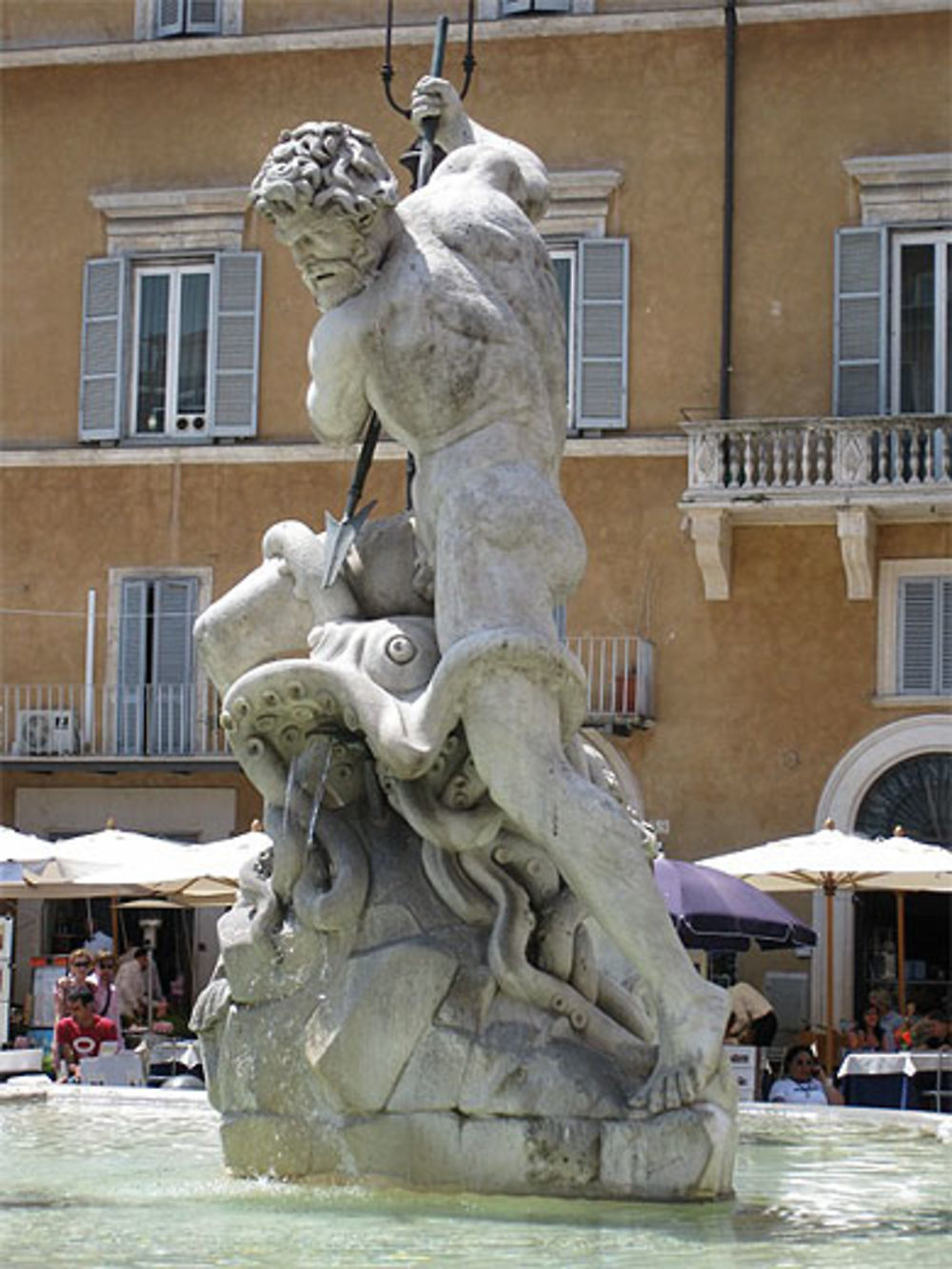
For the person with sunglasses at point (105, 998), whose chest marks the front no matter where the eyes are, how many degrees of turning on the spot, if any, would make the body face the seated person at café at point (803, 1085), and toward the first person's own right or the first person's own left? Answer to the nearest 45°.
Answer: approximately 45° to the first person's own left

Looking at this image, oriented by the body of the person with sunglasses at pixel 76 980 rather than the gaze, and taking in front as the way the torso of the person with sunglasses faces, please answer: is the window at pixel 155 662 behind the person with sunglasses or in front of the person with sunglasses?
behind

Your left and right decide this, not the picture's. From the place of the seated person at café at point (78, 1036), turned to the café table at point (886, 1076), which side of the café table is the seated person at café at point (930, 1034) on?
left

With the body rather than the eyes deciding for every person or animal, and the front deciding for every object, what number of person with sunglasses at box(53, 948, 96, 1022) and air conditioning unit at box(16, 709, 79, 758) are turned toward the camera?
2

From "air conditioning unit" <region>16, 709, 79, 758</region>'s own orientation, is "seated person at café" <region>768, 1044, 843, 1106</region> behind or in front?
in front

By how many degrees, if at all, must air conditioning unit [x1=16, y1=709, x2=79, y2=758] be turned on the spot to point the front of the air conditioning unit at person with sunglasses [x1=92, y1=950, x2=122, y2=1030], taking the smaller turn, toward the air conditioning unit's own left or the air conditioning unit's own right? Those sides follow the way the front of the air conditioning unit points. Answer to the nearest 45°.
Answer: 0° — it already faces them

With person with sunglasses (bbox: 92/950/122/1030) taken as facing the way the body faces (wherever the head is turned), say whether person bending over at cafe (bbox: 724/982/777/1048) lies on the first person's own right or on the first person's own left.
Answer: on the first person's own left

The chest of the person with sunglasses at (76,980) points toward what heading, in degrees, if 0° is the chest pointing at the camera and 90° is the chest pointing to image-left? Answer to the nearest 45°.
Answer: approximately 0°

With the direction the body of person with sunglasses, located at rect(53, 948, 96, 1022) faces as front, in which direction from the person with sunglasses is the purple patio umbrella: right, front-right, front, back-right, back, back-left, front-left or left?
left

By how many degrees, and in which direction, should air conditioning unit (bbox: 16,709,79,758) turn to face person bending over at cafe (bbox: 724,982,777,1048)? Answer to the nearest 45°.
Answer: approximately 45° to its left
